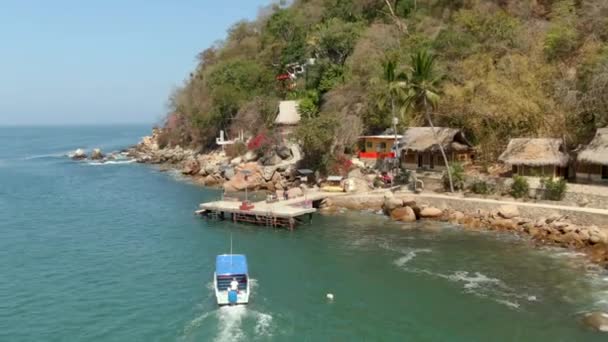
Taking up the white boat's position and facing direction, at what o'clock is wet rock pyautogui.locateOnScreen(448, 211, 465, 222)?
The wet rock is roughly at 2 o'clock from the white boat.

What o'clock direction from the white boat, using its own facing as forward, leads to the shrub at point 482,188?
The shrub is roughly at 2 o'clock from the white boat.

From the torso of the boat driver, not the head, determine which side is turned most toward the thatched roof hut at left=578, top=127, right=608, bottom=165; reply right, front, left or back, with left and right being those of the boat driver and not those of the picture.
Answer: right

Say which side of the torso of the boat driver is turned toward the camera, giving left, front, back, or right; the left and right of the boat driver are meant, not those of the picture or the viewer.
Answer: back

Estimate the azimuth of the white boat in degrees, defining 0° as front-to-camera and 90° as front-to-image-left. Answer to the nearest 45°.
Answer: approximately 180°

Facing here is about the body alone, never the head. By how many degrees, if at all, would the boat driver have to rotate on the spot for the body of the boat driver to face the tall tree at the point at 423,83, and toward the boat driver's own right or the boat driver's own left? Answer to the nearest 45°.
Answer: approximately 45° to the boat driver's own right

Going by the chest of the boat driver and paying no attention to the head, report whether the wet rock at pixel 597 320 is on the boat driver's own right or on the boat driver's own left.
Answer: on the boat driver's own right

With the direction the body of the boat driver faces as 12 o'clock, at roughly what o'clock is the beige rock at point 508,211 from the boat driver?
The beige rock is roughly at 2 o'clock from the boat driver.

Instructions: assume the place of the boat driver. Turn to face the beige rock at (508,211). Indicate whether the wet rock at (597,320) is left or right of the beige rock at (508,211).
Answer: right

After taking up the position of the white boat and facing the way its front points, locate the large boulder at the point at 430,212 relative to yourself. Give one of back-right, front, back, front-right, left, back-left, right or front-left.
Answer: front-right
